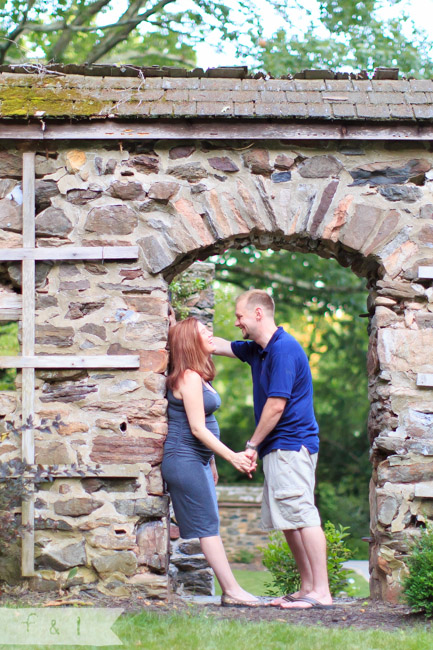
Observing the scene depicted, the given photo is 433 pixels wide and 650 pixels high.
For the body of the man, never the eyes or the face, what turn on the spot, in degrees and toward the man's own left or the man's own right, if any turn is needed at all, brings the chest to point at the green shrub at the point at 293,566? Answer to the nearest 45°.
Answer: approximately 90° to the man's own right

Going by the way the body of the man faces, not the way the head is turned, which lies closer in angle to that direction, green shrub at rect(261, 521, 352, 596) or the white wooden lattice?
the white wooden lattice

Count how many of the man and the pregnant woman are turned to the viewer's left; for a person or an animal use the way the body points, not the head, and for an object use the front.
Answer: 1

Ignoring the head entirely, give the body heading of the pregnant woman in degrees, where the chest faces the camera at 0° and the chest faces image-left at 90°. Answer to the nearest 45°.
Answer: approximately 270°

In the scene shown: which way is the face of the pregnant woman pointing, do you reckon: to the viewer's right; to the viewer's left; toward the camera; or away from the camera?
to the viewer's right

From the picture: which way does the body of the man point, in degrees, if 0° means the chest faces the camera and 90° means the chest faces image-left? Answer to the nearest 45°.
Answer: approximately 90°

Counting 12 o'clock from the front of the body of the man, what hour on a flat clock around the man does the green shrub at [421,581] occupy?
The green shrub is roughly at 7 o'clock from the man.

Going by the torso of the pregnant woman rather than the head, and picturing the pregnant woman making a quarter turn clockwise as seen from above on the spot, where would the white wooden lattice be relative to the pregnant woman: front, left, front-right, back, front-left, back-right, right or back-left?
right

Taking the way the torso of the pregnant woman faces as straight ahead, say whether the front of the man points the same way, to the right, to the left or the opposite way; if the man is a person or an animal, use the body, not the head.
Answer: the opposite way
